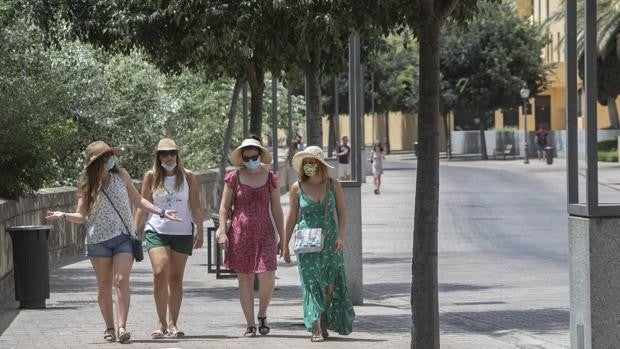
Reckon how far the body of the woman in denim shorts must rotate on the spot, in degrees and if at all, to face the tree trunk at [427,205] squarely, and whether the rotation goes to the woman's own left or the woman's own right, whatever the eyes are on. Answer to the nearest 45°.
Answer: approximately 45° to the woman's own left

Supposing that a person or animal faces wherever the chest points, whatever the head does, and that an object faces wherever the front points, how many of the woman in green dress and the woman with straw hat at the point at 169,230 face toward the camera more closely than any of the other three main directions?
2

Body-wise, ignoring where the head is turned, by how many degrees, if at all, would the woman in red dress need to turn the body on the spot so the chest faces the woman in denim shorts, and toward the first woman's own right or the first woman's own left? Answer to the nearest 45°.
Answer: approximately 90° to the first woman's own right

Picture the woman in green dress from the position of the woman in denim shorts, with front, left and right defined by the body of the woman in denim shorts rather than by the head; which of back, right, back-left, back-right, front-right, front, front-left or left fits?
left

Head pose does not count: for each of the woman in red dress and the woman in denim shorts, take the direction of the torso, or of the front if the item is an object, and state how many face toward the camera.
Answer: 2

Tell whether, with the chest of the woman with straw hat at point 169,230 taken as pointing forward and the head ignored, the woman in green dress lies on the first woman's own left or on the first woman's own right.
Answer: on the first woman's own left

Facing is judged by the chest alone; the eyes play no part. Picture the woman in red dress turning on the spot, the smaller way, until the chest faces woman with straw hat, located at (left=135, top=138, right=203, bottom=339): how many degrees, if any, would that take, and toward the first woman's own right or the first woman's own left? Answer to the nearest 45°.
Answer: approximately 90° to the first woman's own right

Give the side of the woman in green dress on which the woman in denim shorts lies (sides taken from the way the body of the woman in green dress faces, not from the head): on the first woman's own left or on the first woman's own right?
on the first woman's own right
